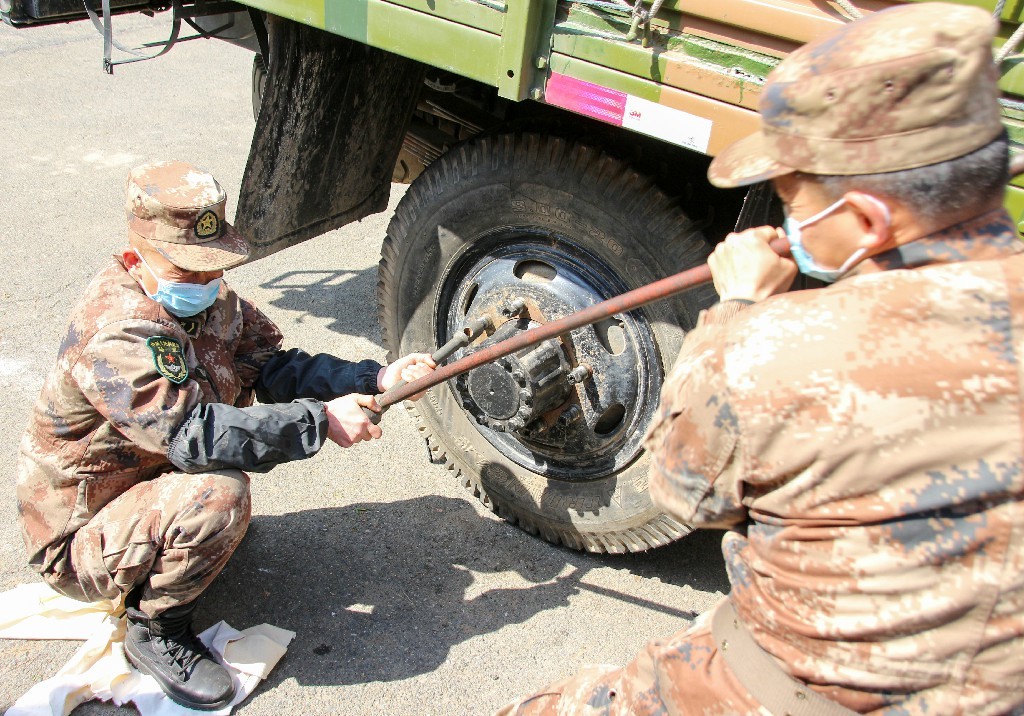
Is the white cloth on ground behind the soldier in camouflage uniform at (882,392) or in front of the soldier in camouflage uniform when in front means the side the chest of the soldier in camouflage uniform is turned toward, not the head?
in front

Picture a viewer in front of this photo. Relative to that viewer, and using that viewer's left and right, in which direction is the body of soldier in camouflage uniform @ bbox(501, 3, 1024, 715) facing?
facing away from the viewer and to the left of the viewer

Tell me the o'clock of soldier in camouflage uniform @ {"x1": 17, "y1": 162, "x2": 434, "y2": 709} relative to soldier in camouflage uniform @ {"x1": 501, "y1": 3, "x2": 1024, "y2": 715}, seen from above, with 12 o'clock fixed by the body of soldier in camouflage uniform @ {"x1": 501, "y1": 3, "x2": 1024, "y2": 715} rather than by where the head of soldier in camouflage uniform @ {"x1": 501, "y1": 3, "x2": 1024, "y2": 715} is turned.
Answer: soldier in camouflage uniform @ {"x1": 17, "y1": 162, "x2": 434, "y2": 709} is roughly at 11 o'clock from soldier in camouflage uniform @ {"x1": 501, "y1": 3, "x2": 1024, "y2": 715}.

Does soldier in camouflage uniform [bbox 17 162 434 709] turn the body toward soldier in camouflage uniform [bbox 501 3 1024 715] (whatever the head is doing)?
yes

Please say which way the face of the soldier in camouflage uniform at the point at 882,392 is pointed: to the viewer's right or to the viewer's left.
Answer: to the viewer's left

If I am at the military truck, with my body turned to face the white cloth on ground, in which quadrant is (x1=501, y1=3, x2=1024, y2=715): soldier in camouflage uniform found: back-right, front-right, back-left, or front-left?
front-left

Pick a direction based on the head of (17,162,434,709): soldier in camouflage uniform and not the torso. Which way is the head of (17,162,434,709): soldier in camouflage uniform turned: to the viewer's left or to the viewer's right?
to the viewer's right

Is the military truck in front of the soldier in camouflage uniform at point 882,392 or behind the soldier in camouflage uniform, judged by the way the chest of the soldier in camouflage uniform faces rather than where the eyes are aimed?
in front

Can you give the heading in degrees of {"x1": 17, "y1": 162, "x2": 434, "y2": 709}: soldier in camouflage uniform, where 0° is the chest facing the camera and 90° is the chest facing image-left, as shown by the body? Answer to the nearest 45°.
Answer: approximately 315°
